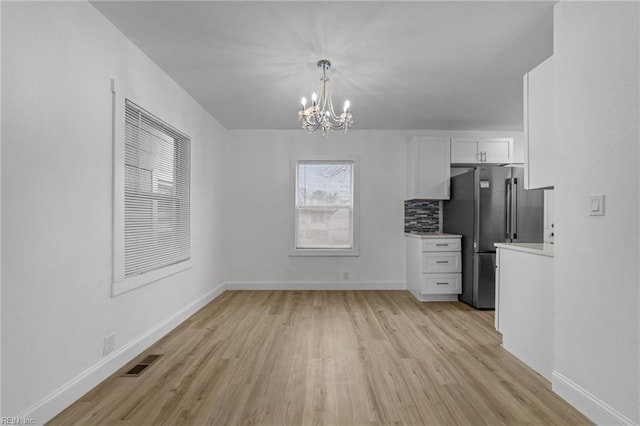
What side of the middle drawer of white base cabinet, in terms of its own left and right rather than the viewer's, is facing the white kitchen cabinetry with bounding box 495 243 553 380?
front

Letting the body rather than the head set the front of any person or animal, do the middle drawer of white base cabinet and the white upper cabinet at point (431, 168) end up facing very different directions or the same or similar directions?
same or similar directions

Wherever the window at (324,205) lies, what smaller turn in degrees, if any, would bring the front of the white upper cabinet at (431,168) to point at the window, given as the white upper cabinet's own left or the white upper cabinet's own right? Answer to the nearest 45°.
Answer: approximately 90° to the white upper cabinet's own right

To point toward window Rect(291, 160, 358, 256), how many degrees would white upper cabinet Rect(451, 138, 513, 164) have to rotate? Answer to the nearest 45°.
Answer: approximately 90° to its right

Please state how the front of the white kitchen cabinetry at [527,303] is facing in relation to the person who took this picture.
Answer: facing away from the viewer and to the left of the viewer

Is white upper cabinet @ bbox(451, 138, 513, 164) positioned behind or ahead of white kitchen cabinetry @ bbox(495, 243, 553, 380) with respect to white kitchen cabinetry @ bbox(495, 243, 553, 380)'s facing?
ahead

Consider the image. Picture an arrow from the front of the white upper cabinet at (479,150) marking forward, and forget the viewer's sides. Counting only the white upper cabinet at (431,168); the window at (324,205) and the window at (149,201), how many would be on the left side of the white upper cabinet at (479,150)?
0

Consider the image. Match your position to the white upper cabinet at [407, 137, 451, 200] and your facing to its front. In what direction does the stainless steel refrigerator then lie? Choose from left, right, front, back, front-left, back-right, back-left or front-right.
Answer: front-left

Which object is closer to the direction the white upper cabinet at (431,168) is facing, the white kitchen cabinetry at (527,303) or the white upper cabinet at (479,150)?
the white kitchen cabinetry

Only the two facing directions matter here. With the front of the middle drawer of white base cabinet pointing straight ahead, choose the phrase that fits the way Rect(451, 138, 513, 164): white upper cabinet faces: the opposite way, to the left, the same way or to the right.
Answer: the same way

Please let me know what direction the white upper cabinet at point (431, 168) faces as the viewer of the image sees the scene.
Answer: facing the viewer

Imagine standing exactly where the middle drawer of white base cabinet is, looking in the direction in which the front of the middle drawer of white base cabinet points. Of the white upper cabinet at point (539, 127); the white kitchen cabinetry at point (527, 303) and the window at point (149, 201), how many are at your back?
0

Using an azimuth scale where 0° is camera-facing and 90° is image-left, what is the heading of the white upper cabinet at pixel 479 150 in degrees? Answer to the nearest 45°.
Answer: approximately 0°
